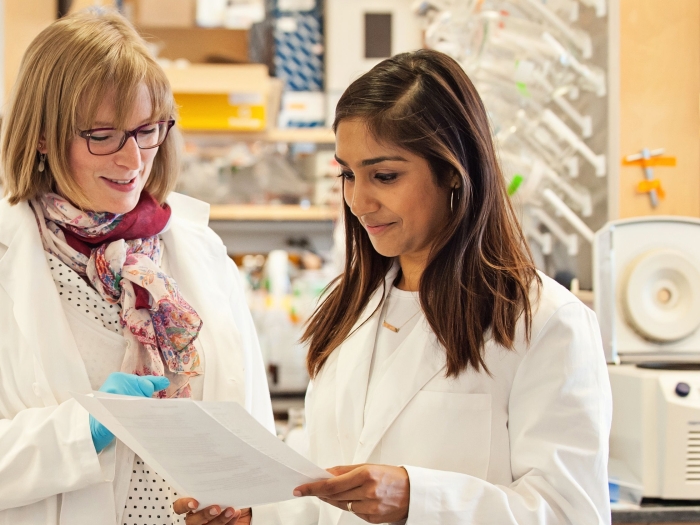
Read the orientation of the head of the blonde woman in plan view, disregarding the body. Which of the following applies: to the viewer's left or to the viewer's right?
to the viewer's right

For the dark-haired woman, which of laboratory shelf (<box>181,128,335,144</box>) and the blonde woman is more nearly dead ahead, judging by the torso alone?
the blonde woman

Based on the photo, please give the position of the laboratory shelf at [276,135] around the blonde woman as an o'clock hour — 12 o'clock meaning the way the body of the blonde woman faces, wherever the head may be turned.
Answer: The laboratory shelf is roughly at 8 o'clock from the blonde woman.

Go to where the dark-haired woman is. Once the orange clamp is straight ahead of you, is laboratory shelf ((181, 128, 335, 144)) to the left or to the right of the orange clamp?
left

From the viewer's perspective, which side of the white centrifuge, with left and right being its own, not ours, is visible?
front

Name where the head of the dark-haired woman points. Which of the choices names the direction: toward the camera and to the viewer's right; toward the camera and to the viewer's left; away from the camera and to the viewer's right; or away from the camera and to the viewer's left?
toward the camera and to the viewer's left

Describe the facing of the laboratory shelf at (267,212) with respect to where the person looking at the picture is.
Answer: facing the viewer

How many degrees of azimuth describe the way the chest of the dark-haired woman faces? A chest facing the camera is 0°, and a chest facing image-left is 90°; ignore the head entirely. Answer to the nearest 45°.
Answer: approximately 45°

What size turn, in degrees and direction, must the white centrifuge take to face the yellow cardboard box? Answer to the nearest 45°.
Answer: approximately 135° to its right

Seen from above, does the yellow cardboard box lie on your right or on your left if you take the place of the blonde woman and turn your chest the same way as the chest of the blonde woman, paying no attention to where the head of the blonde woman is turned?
on your left

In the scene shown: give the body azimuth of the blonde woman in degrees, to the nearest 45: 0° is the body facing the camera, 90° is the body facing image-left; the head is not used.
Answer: approximately 315°

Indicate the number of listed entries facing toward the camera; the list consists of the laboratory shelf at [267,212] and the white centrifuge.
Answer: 2
